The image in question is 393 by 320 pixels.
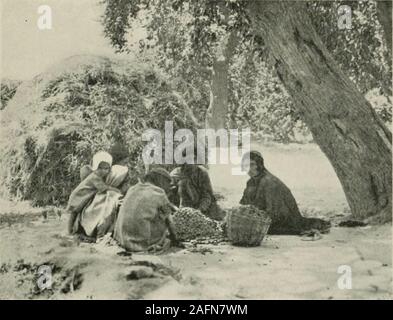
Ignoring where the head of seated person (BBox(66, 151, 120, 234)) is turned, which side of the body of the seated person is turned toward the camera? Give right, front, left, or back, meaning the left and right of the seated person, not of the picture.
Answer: right

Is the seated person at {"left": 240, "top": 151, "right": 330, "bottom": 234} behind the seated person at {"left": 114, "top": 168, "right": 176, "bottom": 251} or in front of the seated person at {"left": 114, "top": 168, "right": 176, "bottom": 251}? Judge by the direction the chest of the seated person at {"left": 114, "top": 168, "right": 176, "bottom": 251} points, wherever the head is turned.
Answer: in front

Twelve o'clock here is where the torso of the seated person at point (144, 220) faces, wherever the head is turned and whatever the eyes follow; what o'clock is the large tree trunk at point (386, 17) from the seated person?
The large tree trunk is roughly at 1 o'clock from the seated person.

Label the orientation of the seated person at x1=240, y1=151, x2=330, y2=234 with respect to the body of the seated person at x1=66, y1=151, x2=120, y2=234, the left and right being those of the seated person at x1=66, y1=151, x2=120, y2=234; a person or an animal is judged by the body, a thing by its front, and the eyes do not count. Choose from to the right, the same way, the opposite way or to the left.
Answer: the opposite way

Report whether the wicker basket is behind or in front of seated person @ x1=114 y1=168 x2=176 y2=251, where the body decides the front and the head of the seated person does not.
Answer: in front

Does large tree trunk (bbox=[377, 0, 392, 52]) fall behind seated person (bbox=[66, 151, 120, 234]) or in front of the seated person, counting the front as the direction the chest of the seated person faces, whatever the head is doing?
in front

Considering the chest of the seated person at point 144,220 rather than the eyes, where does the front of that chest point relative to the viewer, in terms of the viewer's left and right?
facing away from the viewer and to the right of the viewer

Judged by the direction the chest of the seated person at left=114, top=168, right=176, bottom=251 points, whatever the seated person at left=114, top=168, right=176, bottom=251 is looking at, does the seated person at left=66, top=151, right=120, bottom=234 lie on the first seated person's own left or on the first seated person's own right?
on the first seated person's own left

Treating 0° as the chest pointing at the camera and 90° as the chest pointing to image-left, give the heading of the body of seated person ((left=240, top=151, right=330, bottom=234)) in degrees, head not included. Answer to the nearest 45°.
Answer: approximately 90°

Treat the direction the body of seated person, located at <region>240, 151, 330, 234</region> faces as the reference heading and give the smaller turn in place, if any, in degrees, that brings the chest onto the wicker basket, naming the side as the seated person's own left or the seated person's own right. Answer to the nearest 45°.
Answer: approximately 45° to the seated person's own left

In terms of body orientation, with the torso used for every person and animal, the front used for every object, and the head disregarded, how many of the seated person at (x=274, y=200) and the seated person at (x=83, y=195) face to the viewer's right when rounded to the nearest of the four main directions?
1

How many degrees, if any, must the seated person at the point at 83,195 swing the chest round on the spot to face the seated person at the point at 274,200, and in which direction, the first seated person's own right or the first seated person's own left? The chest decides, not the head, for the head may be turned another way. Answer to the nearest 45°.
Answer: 0° — they already face them

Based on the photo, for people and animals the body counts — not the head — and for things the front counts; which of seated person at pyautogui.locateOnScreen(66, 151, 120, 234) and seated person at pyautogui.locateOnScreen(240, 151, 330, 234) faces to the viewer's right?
seated person at pyautogui.locateOnScreen(66, 151, 120, 234)
